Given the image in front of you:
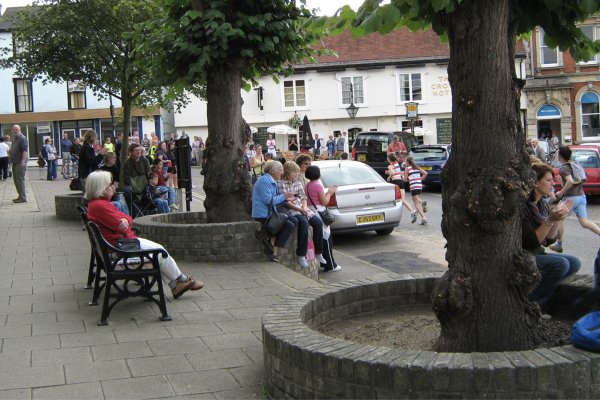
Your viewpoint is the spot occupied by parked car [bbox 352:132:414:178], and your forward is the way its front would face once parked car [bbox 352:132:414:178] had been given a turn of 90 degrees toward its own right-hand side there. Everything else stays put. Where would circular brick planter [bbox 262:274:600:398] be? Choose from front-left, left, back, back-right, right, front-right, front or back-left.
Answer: front-right

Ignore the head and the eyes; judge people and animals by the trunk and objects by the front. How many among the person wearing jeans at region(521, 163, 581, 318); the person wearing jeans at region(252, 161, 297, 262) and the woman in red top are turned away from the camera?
0

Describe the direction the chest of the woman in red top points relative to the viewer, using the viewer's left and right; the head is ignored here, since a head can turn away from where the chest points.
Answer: facing to the right of the viewer

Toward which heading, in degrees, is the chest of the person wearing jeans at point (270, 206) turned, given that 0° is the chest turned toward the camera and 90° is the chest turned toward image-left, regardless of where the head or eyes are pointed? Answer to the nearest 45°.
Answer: approximately 270°

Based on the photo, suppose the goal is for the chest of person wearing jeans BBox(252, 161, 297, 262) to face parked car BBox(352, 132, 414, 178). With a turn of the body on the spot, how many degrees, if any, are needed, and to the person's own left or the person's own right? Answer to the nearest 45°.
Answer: approximately 90° to the person's own left
